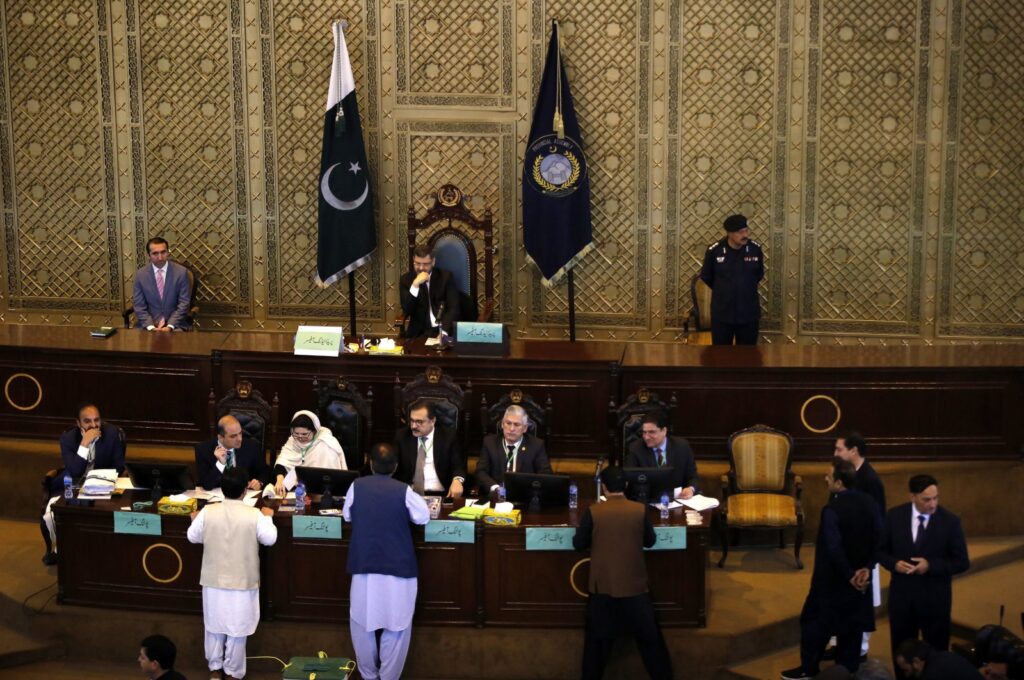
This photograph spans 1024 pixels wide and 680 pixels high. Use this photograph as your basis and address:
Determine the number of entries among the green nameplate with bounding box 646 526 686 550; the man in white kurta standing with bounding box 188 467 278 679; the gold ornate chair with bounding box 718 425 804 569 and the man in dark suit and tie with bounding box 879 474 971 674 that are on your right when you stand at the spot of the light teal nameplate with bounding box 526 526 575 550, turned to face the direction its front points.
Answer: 1

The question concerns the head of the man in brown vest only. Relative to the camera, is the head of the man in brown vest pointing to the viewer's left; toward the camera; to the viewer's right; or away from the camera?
away from the camera

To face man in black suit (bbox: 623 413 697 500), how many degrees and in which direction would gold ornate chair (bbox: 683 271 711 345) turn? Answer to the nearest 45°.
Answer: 0° — it already faces them

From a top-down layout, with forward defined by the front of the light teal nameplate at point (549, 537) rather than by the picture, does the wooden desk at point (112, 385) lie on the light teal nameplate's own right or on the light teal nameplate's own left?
on the light teal nameplate's own right

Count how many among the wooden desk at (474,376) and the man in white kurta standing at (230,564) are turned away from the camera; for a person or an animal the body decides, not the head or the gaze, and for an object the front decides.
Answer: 1

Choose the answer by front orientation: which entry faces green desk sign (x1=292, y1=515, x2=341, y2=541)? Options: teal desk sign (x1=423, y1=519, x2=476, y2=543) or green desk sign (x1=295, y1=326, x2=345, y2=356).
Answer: green desk sign (x1=295, y1=326, x2=345, y2=356)

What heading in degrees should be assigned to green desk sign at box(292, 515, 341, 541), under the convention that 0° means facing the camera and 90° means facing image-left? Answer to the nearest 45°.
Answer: approximately 0°

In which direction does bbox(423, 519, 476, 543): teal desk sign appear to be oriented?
toward the camera

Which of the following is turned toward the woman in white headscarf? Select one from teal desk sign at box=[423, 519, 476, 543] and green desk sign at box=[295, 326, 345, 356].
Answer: green desk sign at box=[295, 326, 345, 356]

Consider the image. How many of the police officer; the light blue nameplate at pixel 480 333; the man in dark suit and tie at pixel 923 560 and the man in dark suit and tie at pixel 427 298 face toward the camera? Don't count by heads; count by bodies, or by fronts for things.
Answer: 4

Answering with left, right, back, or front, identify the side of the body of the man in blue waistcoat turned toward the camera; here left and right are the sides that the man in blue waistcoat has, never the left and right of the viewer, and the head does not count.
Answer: back

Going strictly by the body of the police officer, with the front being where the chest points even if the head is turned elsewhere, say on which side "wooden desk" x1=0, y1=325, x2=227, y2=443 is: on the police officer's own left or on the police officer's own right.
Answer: on the police officer's own right

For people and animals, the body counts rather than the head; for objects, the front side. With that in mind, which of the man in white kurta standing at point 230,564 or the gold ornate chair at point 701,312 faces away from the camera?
the man in white kurta standing

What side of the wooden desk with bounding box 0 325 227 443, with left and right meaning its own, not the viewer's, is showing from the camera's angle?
front

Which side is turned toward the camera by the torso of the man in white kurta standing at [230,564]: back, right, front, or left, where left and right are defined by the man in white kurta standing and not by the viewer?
back

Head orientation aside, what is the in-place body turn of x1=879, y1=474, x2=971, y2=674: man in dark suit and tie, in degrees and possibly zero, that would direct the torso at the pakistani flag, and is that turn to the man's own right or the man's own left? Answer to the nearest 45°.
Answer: approximately 135° to the man's own right

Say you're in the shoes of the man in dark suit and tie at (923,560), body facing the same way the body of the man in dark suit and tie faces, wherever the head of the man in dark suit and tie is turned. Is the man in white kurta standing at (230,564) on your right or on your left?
on your right

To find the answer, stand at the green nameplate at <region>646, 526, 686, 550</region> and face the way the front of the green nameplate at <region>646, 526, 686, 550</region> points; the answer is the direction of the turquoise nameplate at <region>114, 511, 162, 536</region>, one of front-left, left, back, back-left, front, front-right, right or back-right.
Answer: right

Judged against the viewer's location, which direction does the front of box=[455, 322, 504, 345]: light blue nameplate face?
facing the viewer
